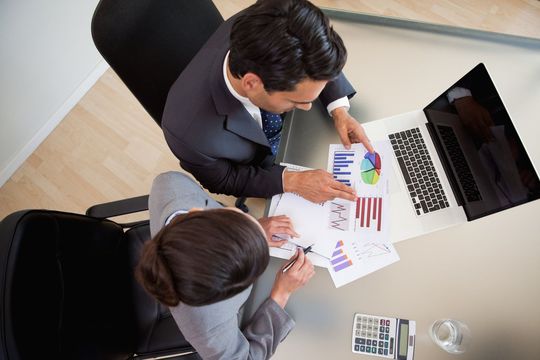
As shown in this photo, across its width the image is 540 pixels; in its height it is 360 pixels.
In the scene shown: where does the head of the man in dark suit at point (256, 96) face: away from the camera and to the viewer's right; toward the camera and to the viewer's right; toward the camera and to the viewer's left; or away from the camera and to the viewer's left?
toward the camera and to the viewer's right

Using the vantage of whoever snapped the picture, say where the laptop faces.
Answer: facing to the left of the viewer

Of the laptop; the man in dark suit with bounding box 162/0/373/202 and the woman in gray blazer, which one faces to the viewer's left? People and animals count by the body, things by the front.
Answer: the laptop

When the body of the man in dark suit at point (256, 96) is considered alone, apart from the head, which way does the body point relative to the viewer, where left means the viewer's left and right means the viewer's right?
facing the viewer and to the right of the viewer

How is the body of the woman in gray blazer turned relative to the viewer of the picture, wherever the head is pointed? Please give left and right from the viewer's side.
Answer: facing to the right of the viewer

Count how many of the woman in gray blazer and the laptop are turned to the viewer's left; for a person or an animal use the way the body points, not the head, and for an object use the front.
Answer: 1

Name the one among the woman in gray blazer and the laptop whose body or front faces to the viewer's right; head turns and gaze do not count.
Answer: the woman in gray blazer
